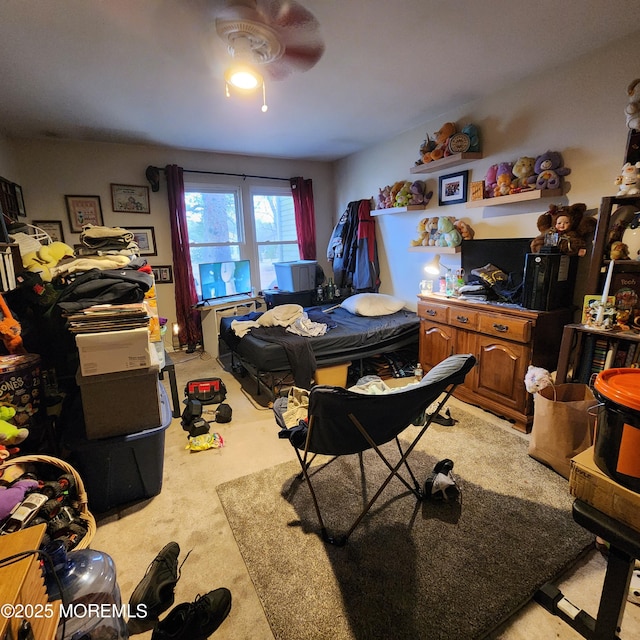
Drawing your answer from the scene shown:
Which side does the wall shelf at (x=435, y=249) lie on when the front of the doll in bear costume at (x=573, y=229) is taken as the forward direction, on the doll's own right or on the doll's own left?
on the doll's own right

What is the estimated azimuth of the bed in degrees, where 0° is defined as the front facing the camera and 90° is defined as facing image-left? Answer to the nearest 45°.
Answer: approximately 45°

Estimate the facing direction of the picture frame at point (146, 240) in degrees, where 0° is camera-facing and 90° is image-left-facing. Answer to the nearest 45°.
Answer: approximately 0°

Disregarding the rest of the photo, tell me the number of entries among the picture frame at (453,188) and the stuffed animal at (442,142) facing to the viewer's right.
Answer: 0

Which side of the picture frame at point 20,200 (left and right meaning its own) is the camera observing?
right

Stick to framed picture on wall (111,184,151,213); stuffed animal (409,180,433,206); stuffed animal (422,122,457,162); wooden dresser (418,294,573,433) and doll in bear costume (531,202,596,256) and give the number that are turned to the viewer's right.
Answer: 0

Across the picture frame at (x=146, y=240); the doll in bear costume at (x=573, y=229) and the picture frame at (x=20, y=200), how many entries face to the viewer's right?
1

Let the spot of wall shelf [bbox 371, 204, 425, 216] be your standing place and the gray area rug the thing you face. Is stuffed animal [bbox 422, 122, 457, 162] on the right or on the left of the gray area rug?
left

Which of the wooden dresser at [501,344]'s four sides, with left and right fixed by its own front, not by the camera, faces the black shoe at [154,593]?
front

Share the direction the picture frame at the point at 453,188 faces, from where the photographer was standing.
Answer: facing the viewer and to the left of the viewer

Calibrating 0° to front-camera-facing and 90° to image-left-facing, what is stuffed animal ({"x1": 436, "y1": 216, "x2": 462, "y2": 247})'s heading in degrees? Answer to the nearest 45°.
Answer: approximately 45°
